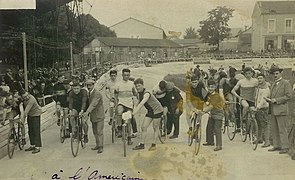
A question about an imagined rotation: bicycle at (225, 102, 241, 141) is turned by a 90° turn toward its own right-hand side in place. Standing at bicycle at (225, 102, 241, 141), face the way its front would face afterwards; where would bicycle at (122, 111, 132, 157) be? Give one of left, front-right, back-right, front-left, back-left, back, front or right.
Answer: front

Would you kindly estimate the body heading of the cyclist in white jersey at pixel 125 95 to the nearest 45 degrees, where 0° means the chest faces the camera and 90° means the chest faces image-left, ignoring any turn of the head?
approximately 0°

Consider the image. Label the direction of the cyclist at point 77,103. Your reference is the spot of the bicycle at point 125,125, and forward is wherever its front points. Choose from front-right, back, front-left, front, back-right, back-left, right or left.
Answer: right

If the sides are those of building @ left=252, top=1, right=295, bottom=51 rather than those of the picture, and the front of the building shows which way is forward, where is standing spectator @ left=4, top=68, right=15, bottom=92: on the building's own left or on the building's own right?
on the building's own right

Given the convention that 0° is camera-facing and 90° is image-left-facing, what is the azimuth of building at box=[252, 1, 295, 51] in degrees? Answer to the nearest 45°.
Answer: approximately 0°
